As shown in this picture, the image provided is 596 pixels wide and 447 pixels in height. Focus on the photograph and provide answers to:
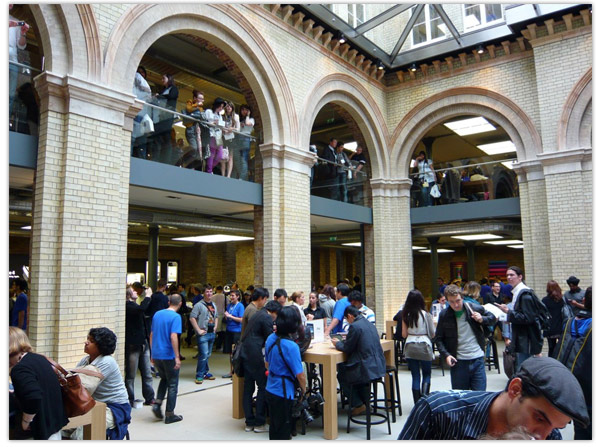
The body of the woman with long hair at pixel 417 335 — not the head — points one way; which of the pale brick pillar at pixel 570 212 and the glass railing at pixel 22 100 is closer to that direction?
the pale brick pillar

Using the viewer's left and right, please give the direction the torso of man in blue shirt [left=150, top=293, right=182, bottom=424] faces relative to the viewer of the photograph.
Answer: facing away from the viewer and to the right of the viewer

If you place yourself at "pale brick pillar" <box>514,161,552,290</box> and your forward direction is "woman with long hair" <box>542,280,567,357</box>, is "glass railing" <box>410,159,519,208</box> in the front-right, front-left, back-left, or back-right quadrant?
back-right
